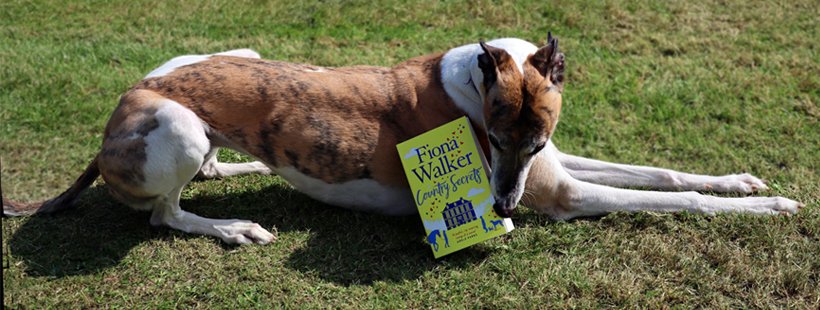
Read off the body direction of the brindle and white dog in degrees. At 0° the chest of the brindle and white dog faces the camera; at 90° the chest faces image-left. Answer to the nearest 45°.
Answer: approximately 270°

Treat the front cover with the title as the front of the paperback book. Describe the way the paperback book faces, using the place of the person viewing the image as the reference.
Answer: facing the viewer

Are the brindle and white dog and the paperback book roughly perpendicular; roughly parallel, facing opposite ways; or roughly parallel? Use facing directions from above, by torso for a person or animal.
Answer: roughly perpendicular
